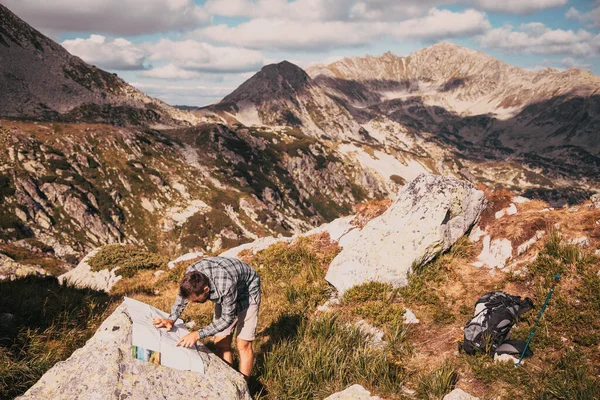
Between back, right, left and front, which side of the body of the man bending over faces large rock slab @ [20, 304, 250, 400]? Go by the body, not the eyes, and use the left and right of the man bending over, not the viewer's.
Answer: front

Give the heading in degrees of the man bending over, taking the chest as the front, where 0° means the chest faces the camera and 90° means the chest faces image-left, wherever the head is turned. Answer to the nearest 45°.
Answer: approximately 45°

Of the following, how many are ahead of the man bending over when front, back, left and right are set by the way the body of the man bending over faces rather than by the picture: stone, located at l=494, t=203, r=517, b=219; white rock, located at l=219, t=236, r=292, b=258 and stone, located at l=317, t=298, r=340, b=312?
0

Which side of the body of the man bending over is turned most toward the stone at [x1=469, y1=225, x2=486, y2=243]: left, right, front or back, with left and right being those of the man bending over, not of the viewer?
back

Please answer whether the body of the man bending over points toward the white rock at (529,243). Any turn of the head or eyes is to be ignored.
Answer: no

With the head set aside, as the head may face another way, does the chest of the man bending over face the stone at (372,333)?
no

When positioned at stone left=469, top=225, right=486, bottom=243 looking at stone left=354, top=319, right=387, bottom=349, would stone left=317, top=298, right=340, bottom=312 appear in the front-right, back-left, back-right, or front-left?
front-right

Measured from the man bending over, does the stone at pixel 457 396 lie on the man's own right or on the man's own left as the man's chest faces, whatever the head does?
on the man's own left

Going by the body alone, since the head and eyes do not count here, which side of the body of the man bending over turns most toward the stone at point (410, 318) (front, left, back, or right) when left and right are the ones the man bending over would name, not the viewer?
back

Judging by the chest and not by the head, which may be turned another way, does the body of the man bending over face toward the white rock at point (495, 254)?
no

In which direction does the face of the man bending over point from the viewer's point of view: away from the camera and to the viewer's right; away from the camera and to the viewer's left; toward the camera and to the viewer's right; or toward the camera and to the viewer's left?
toward the camera and to the viewer's left

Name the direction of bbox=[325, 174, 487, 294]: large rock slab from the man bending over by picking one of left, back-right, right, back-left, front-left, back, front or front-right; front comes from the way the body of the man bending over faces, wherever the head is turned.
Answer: back
